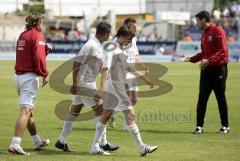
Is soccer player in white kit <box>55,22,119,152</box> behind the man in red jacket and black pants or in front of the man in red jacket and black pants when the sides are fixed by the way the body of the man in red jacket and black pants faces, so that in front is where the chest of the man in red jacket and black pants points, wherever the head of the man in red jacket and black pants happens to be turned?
in front

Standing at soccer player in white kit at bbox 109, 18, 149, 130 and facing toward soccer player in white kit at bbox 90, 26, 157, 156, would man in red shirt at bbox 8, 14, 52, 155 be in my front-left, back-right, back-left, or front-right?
front-right

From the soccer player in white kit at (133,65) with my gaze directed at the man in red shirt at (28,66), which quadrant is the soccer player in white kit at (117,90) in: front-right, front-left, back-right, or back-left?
front-left

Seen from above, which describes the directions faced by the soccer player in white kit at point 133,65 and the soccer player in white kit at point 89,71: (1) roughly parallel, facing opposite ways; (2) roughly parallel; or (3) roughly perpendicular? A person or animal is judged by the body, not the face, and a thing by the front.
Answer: roughly parallel

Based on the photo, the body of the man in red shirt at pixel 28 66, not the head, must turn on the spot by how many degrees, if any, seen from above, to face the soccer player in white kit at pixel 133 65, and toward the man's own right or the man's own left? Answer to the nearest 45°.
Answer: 0° — they already face them

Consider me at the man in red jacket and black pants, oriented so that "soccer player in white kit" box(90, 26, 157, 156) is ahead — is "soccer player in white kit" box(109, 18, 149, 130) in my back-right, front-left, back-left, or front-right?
front-right

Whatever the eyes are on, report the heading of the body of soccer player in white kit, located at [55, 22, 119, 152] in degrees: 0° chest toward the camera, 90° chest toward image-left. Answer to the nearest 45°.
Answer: approximately 270°

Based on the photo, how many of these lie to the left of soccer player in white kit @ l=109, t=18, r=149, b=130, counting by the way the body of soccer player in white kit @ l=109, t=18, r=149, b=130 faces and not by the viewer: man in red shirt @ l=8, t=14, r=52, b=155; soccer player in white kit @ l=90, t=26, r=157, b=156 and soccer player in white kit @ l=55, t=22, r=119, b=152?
0

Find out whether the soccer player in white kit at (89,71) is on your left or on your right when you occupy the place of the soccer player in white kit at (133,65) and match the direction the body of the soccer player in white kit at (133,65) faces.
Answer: on your right

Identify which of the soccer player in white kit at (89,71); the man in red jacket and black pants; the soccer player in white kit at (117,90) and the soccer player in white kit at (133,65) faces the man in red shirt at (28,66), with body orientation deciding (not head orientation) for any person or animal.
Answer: the man in red jacket and black pants
